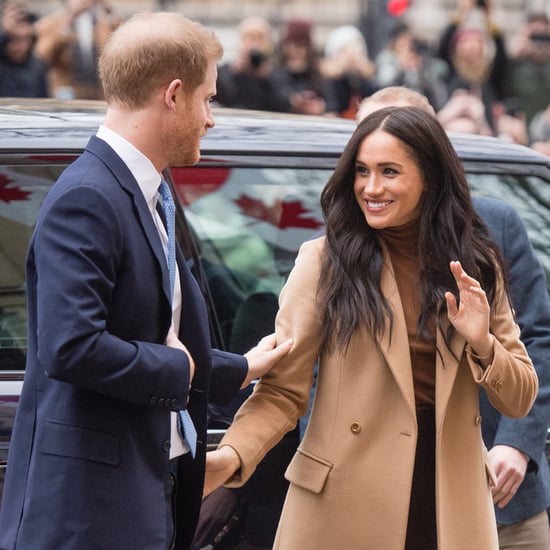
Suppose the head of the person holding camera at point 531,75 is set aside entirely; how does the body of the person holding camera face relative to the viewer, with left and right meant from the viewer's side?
facing the viewer

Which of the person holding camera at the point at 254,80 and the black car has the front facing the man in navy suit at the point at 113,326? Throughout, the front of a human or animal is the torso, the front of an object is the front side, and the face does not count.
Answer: the person holding camera

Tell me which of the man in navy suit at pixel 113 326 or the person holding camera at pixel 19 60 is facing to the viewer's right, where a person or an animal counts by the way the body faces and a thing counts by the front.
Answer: the man in navy suit

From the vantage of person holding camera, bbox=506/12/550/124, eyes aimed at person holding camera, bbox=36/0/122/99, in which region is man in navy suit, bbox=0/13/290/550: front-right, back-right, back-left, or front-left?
front-left

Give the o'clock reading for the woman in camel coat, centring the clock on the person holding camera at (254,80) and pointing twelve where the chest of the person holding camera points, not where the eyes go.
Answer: The woman in camel coat is roughly at 12 o'clock from the person holding camera.

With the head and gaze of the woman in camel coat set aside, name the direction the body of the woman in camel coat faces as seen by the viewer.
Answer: toward the camera

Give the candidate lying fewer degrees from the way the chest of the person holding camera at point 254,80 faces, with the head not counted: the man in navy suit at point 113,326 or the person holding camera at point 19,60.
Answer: the man in navy suit

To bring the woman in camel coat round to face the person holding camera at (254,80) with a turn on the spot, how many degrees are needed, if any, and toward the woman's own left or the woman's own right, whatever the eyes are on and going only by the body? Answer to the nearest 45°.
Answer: approximately 180°

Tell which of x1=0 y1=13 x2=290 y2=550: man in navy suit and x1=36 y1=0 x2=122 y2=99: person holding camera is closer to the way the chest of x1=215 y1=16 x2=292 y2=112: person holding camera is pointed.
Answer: the man in navy suit

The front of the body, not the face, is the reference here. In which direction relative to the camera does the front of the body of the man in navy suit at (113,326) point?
to the viewer's right

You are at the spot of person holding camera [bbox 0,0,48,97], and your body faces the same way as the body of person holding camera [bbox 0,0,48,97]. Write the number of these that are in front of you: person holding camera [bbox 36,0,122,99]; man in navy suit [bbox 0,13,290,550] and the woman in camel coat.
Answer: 2

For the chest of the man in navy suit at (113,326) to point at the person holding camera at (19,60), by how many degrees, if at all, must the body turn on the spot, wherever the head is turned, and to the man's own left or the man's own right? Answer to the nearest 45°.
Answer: approximately 90° to the man's own left

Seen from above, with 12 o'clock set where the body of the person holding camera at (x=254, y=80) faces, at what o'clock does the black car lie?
The black car is roughly at 12 o'clock from the person holding camera.

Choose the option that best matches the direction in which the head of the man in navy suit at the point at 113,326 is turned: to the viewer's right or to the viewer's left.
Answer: to the viewer's right

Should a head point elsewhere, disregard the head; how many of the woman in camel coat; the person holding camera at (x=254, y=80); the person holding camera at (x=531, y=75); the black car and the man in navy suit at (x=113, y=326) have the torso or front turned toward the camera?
3

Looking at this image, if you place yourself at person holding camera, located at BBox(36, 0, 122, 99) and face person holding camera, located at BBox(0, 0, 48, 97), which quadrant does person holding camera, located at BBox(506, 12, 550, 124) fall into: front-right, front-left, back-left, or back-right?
back-left

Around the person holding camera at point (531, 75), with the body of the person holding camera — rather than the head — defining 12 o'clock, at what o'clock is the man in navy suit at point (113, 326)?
The man in navy suit is roughly at 12 o'clock from the person holding camera.

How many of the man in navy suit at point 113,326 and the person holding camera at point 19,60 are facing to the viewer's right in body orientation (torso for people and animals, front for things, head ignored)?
1
